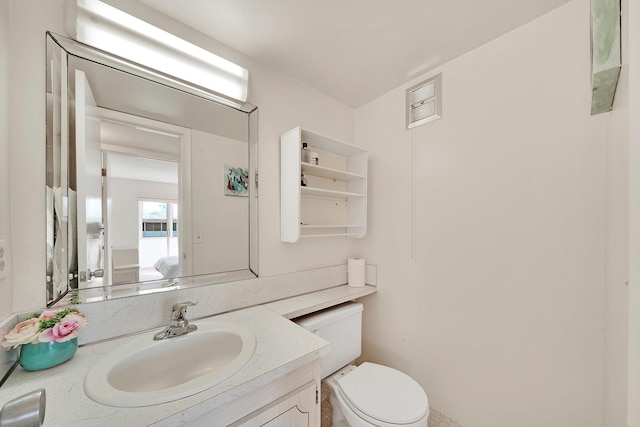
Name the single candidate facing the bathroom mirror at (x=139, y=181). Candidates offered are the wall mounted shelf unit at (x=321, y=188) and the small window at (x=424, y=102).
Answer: the small window

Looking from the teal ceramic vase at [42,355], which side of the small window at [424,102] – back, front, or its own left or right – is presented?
front

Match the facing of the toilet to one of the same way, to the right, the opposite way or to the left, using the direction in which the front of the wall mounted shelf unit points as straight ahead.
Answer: the same way

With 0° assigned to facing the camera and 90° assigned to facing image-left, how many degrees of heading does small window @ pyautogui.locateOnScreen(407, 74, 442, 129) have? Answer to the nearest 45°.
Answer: approximately 45°

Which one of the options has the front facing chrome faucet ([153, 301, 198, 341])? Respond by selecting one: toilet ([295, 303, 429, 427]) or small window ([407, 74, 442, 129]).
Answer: the small window

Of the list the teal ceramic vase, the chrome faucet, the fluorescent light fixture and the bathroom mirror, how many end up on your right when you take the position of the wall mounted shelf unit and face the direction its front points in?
4

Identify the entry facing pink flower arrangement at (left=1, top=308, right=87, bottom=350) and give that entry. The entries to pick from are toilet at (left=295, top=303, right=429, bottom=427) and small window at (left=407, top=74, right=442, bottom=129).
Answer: the small window

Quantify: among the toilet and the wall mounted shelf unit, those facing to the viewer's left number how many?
0

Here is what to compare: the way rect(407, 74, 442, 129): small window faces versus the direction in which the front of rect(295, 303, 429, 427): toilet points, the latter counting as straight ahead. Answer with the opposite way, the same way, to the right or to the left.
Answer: to the right

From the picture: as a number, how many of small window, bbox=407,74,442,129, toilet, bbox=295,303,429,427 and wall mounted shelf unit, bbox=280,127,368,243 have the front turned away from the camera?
0

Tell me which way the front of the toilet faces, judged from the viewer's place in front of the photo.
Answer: facing the viewer and to the right of the viewer

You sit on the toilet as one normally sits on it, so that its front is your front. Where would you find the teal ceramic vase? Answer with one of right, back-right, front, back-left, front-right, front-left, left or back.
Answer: right

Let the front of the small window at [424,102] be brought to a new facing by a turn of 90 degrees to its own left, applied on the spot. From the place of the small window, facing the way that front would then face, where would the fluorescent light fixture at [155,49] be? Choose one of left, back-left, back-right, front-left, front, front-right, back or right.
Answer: right

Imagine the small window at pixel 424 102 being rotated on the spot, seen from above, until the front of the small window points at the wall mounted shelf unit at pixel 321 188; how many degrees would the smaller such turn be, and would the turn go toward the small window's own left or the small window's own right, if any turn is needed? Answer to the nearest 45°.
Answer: approximately 45° to the small window's own right

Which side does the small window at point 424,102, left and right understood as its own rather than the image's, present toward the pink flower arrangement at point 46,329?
front
